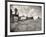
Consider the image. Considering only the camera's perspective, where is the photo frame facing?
facing the viewer and to the right of the viewer
